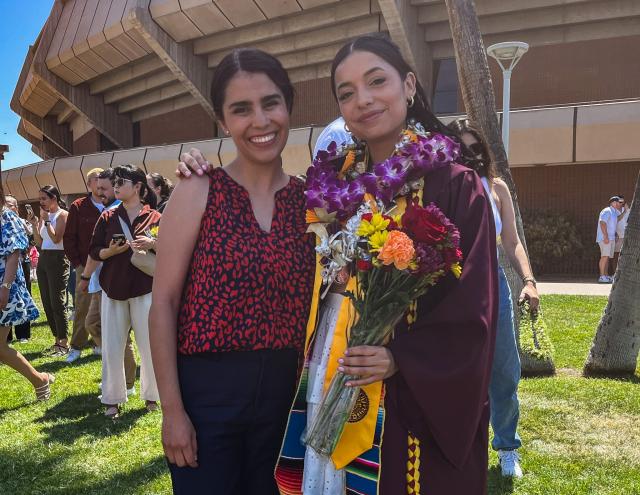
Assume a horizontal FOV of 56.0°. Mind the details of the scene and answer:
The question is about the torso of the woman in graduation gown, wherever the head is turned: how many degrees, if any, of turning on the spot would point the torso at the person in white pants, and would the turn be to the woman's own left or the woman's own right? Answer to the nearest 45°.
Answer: approximately 90° to the woman's own right

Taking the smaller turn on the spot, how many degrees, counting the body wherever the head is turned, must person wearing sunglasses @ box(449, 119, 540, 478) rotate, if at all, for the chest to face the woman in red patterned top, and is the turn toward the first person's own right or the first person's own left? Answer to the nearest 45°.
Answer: approximately 45° to the first person's own right

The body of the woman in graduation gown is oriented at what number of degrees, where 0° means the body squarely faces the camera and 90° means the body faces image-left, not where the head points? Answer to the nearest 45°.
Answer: approximately 45°

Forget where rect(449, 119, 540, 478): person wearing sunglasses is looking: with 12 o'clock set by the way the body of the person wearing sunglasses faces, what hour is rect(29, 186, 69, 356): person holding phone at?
The person holding phone is roughly at 4 o'clock from the person wearing sunglasses.

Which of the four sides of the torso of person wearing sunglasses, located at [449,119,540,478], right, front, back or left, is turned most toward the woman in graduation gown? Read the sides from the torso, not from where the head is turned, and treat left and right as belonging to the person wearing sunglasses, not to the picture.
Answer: front

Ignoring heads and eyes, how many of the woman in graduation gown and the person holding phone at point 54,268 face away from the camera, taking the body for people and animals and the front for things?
0
